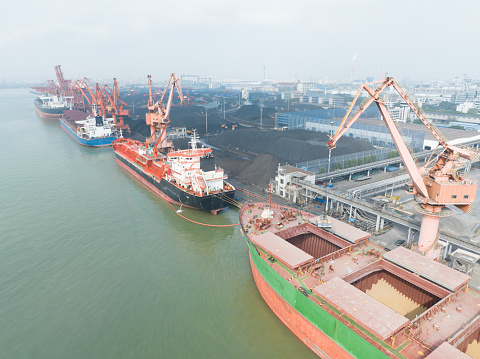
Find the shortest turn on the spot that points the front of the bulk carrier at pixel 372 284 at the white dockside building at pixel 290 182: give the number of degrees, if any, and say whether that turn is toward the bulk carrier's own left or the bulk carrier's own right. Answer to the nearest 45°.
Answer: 0° — it already faces it

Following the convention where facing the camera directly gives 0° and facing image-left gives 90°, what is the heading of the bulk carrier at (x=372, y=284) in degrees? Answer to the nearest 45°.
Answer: approximately 135°
